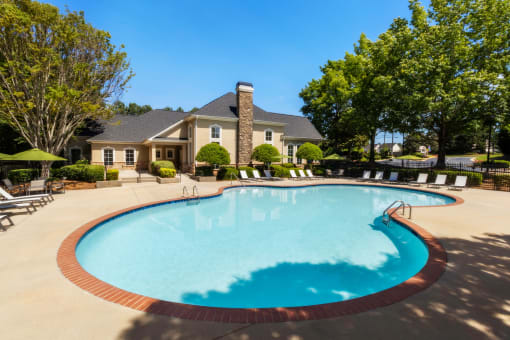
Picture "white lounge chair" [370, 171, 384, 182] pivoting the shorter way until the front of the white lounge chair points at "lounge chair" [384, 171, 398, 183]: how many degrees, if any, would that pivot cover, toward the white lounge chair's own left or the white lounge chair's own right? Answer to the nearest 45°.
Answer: approximately 90° to the white lounge chair's own left

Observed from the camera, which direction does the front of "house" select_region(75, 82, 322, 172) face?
facing the viewer

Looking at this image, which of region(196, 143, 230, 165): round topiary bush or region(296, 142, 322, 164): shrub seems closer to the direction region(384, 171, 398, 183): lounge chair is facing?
the round topiary bush

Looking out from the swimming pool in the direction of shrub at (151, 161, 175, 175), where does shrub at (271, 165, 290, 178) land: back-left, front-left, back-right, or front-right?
front-right

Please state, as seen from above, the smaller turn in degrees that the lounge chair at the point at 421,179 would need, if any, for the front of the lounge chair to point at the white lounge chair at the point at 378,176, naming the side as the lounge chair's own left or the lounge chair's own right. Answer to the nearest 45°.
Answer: approximately 45° to the lounge chair's own right

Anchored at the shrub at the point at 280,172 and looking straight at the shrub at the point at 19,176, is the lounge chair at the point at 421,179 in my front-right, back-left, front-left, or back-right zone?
back-left

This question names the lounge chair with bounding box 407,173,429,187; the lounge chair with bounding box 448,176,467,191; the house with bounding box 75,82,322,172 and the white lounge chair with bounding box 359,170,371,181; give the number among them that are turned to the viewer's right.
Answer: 0

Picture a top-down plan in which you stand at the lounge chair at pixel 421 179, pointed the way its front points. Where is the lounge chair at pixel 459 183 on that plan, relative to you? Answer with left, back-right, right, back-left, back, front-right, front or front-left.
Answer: left

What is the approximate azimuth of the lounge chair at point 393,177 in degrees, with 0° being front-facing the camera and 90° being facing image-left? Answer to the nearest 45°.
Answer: approximately 45°

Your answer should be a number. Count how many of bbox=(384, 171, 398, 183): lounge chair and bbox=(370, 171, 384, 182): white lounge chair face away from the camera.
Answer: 0

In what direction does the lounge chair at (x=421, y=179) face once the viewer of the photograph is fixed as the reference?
facing the viewer and to the left of the viewer

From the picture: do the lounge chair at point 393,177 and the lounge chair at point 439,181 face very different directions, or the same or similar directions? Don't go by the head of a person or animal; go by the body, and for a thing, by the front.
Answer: same or similar directions

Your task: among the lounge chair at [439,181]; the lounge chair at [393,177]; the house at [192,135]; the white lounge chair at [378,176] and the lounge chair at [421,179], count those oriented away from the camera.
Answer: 0

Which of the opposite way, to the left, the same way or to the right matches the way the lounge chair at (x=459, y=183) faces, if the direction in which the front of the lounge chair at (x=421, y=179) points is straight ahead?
the same way

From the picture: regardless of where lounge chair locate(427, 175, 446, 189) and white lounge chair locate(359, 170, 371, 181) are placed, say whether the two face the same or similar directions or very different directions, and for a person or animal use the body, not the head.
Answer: same or similar directions
